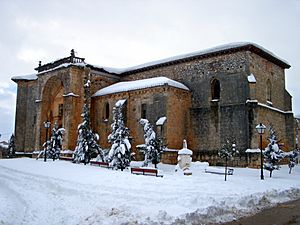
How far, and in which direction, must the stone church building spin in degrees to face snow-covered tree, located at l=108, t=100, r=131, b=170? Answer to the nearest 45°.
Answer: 0° — it already faces it

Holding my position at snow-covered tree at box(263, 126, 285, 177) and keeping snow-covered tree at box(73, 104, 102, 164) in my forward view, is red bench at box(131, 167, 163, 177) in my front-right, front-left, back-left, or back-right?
front-left

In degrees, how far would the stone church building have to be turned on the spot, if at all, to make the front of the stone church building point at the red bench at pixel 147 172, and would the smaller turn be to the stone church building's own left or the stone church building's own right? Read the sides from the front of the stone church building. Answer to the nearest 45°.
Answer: approximately 45° to the stone church building's own left

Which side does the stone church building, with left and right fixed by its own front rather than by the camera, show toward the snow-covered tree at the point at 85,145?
front

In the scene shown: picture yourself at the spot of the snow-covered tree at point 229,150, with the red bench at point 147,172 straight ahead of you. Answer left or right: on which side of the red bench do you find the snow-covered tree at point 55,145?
right
